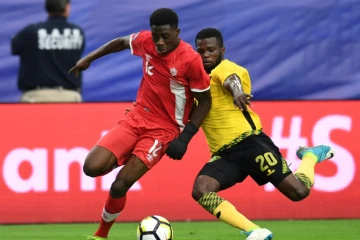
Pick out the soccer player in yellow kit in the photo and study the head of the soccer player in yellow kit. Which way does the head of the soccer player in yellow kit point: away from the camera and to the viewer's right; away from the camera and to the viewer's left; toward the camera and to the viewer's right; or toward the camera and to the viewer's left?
toward the camera and to the viewer's left

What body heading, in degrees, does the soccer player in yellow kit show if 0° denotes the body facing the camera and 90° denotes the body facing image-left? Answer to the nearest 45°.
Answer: approximately 45°

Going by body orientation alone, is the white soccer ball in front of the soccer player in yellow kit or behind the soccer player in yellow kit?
in front
